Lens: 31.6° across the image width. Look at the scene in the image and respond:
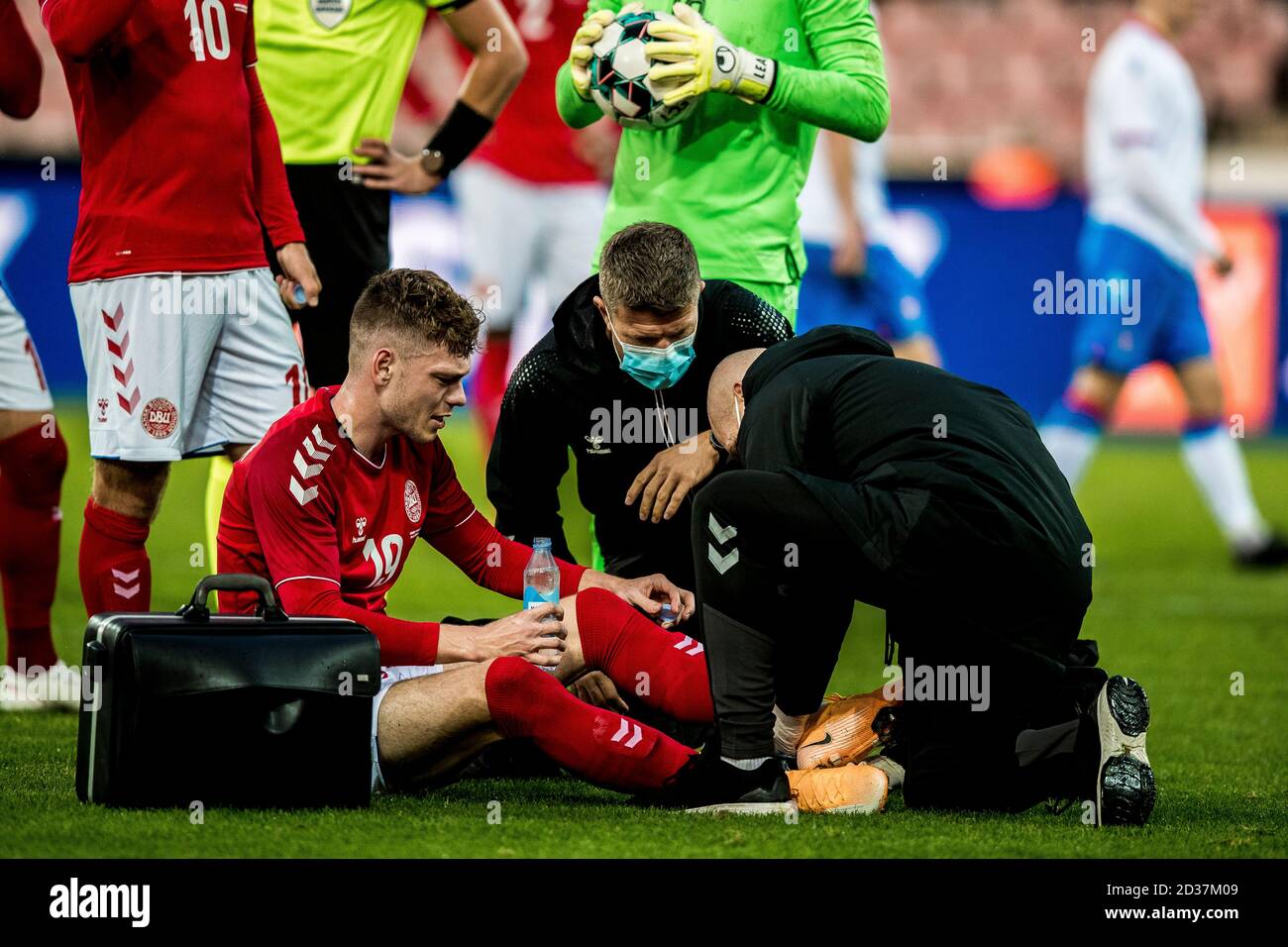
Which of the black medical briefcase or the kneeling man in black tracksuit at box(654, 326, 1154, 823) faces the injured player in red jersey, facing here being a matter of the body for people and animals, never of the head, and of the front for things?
the kneeling man in black tracksuit

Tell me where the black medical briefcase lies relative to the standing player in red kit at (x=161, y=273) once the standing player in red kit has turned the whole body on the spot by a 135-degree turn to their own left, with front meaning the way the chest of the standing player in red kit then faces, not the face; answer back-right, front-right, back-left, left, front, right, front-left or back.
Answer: back

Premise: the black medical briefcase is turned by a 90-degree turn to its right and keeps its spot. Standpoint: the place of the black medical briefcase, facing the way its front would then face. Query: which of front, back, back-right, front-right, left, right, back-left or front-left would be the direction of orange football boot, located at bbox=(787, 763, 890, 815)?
back

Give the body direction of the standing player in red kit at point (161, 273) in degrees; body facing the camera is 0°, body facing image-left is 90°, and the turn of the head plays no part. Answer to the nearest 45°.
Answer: approximately 315°

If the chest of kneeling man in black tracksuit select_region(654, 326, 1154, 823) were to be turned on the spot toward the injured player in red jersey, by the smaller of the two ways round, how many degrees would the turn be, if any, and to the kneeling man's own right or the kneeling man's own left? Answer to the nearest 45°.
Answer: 0° — they already face them

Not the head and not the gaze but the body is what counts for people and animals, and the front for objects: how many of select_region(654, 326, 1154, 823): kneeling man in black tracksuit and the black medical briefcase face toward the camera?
1

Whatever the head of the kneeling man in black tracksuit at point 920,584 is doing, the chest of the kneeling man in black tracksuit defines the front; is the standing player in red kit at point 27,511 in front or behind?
in front

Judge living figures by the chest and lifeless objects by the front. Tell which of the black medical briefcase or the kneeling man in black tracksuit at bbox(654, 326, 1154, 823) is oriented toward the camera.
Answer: the black medical briefcase

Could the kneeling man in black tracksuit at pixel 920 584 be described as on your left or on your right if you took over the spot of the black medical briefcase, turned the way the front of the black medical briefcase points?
on your left

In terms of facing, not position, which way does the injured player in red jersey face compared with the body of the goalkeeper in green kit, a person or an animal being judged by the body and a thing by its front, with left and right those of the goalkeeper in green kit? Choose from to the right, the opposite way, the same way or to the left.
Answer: to the left

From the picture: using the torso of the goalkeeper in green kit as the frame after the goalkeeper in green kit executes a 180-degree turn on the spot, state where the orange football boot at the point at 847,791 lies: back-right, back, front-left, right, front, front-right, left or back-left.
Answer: back-right

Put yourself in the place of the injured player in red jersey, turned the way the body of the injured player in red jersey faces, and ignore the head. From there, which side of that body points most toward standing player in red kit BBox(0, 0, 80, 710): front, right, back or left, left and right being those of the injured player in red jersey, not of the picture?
back

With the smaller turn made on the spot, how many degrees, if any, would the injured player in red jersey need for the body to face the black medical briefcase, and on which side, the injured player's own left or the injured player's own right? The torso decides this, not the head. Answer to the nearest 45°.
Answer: approximately 90° to the injured player's own right

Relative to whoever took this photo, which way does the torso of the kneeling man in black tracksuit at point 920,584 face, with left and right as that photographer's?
facing to the left of the viewer

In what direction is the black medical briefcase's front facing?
toward the camera

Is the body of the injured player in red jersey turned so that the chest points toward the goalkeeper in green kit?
no

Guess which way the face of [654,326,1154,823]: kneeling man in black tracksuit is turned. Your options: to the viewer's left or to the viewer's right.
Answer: to the viewer's left
